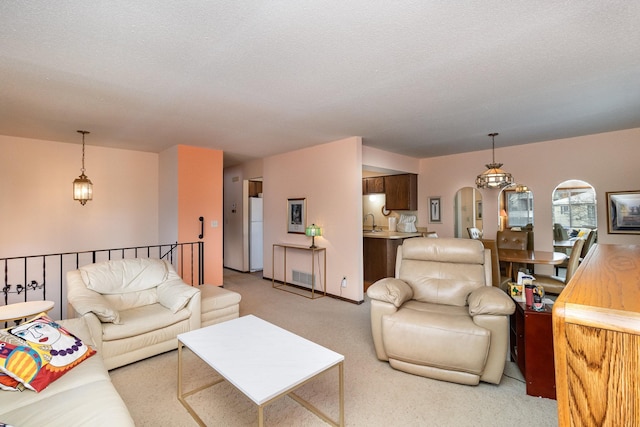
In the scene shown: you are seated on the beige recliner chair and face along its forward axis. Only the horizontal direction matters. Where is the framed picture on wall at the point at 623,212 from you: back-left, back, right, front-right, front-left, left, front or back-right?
back-left

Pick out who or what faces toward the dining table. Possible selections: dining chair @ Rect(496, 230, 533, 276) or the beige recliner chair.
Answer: the dining chair

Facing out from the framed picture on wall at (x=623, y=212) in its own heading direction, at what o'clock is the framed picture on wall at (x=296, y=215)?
the framed picture on wall at (x=296, y=215) is roughly at 2 o'clock from the framed picture on wall at (x=623, y=212).

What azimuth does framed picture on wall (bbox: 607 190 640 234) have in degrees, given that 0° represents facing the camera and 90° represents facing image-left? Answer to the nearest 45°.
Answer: approximately 0°

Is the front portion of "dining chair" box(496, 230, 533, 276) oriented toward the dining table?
yes

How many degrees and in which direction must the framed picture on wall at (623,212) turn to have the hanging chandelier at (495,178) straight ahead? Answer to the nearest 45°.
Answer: approximately 45° to its right

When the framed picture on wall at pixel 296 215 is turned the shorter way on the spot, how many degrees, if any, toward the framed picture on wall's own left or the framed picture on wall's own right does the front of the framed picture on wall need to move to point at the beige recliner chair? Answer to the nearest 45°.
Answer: approximately 45° to the framed picture on wall's own left

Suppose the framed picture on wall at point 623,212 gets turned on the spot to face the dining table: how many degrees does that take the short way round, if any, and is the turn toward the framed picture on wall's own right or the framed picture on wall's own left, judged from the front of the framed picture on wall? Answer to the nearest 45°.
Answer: approximately 45° to the framed picture on wall's own right

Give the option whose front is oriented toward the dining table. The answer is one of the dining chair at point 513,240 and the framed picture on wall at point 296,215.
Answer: the dining chair
